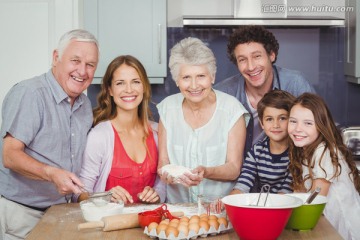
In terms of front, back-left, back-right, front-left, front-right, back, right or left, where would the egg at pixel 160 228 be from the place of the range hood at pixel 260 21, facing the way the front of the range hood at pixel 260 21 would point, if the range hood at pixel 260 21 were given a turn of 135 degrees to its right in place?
back-left

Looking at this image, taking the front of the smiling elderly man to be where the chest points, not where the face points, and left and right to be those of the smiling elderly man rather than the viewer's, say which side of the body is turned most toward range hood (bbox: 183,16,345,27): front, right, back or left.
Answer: left

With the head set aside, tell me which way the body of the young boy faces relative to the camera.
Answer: toward the camera

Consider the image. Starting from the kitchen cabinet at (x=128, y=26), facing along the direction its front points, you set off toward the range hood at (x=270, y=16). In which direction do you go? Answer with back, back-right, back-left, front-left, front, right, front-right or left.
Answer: left

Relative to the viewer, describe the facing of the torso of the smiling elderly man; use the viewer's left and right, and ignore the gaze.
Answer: facing the viewer and to the right of the viewer

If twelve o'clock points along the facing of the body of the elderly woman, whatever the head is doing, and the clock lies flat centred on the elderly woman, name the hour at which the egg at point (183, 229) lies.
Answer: The egg is roughly at 12 o'clock from the elderly woman.

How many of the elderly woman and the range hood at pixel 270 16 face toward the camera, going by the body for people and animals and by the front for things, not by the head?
2

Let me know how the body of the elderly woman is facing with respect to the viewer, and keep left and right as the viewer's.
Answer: facing the viewer

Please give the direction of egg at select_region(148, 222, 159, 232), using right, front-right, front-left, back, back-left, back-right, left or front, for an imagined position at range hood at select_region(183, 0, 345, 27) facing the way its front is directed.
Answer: front

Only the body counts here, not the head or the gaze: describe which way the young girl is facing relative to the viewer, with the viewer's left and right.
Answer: facing the viewer and to the left of the viewer

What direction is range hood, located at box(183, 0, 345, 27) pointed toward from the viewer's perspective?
toward the camera

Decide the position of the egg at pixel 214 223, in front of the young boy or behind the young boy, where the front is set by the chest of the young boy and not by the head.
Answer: in front

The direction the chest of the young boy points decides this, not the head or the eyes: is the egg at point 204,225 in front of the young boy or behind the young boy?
in front

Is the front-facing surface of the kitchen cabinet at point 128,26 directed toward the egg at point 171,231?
yes

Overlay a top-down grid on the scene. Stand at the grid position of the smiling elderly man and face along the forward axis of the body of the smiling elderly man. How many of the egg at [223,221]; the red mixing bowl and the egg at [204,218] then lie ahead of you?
3
